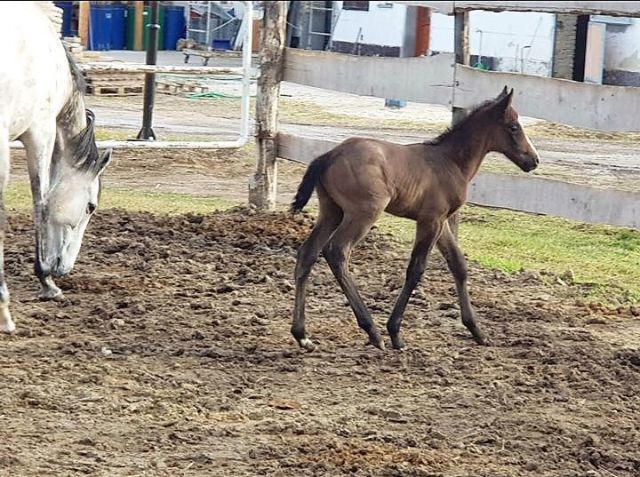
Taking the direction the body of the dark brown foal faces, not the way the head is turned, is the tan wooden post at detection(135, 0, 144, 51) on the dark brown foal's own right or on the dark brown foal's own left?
on the dark brown foal's own left

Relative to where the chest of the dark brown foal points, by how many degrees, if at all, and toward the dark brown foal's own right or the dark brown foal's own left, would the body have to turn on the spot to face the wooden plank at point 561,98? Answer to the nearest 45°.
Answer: approximately 45° to the dark brown foal's own left

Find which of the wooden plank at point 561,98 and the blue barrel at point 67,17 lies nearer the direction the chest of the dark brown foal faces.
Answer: the wooden plank

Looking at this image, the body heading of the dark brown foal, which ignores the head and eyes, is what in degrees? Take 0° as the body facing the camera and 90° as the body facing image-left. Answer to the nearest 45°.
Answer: approximately 270°

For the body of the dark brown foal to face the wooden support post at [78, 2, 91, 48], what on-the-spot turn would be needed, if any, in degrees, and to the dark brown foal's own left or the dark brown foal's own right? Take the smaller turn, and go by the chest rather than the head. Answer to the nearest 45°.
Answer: approximately 90° to the dark brown foal's own left

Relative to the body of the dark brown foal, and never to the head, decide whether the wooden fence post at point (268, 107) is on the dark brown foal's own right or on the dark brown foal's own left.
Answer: on the dark brown foal's own left

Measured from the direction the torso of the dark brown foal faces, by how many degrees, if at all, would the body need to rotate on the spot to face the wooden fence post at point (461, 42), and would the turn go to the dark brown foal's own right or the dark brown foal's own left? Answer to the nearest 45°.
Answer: approximately 90° to the dark brown foal's own left

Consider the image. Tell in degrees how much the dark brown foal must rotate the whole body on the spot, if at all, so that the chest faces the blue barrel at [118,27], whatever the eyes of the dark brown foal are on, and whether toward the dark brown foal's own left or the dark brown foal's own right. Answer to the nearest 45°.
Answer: approximately 90° to the dark brown foal's own left

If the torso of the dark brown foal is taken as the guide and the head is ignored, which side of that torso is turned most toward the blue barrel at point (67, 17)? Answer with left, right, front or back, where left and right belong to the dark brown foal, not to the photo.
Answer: left

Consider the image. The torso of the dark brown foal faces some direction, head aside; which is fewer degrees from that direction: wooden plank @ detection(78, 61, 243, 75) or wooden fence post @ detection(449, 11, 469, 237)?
the wooden fence post

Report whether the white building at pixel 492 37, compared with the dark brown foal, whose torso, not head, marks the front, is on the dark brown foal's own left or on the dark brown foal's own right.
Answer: on the dark brown foal's own left
